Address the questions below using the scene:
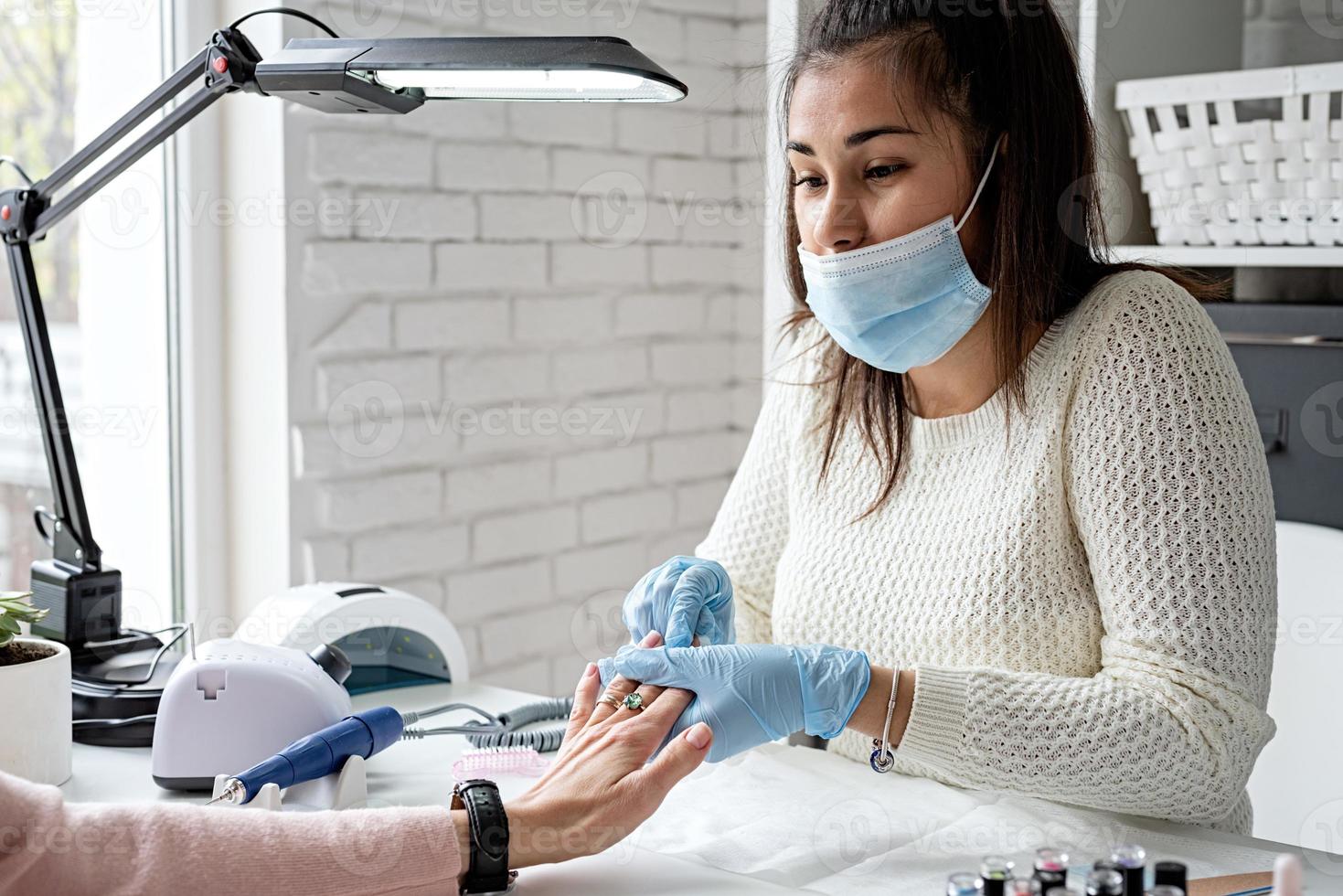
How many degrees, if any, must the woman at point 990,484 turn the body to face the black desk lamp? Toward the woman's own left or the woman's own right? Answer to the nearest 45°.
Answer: approximately 45° to the woman's own right

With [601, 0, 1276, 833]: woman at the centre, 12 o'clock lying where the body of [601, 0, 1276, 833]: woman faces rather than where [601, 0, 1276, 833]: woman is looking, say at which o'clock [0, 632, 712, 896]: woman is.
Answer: [0, 632, 712, 896]: woman is roughly at 12 o'clock from [601, 0, 1276, 833]: woman.

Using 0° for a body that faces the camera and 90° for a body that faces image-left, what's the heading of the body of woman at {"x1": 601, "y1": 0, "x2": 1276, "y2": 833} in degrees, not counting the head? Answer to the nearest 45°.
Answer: approximately 45°
